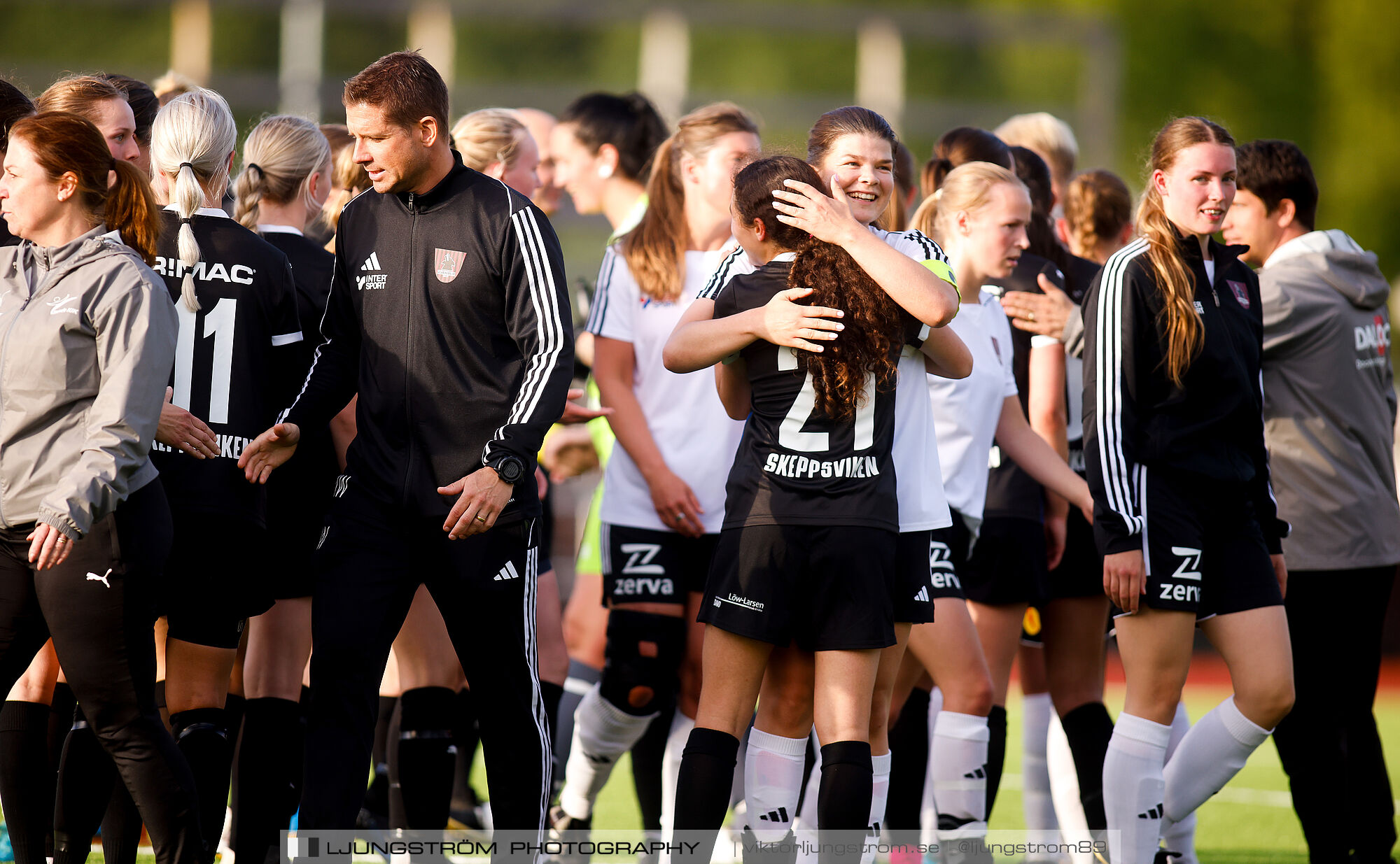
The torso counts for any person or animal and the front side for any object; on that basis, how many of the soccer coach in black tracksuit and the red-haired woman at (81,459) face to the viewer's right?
0

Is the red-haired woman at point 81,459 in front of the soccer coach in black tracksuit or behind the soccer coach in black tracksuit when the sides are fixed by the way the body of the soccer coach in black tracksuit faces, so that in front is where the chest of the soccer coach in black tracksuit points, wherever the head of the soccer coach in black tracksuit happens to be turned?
in front

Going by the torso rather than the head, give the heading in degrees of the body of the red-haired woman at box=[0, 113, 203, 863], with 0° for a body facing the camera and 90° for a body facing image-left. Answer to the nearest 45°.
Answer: approximately 45°

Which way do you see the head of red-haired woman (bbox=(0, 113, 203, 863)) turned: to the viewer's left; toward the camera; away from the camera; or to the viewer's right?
to the viewer's left

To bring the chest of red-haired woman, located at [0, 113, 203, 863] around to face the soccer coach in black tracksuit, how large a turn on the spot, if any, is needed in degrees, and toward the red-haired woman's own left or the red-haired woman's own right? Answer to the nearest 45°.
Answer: approximately 135° to the red-haired woman's own left

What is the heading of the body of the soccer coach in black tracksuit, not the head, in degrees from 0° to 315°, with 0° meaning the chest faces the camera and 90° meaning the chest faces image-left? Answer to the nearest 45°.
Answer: approximately 45°
